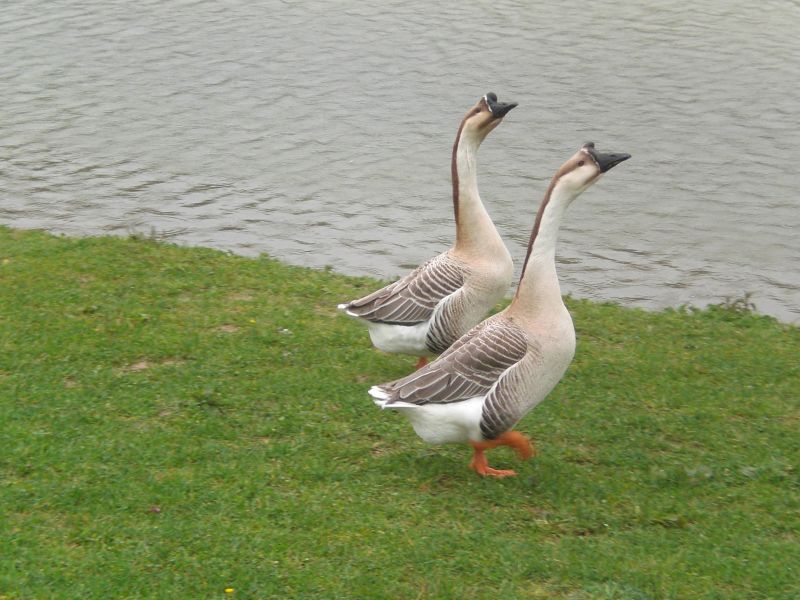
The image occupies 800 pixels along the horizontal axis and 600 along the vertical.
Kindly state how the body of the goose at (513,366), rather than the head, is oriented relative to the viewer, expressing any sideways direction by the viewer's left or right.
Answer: facing to the right of the viewer

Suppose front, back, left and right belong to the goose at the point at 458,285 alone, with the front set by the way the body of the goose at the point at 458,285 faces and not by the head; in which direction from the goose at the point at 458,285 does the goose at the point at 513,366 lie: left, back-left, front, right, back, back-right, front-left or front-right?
right

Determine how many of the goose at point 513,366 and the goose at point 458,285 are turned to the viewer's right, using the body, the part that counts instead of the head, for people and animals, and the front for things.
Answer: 2

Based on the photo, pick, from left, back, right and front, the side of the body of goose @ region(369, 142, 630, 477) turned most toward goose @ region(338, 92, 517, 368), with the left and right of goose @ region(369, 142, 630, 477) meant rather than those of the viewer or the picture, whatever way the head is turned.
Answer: left

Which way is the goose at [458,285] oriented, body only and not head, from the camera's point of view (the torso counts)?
to the viewer's right
